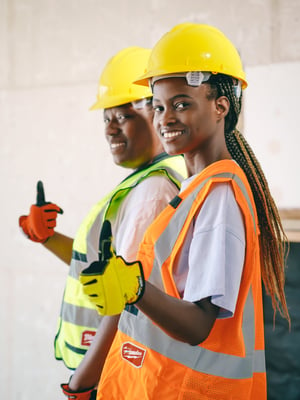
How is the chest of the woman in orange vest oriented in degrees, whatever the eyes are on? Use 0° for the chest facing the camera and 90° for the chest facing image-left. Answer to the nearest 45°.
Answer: approximately 90°
